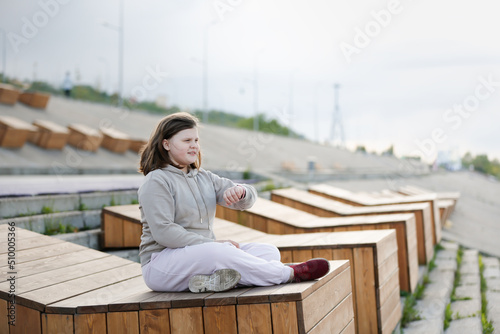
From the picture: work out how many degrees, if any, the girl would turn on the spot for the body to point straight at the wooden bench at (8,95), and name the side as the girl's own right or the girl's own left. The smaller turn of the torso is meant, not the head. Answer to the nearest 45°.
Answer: approximately 180°

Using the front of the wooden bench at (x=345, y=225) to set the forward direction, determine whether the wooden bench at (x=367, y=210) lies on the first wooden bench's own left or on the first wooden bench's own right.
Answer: on the first wooden bench's own left

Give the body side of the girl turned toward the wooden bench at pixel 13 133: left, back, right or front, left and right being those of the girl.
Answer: back

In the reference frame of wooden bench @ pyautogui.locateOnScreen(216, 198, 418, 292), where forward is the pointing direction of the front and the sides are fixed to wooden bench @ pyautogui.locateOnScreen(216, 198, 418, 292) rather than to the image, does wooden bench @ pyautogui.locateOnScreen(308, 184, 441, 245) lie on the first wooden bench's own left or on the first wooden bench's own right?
on the first wooden bench's own left

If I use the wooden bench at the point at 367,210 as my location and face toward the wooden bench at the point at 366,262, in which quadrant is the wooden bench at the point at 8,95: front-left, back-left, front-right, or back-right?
back-right

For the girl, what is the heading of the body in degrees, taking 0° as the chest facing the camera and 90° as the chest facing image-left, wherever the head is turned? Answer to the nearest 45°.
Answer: approximately 315°
